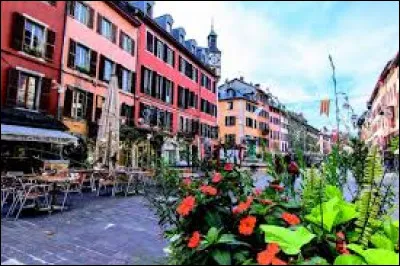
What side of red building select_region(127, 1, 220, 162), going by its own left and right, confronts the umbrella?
right

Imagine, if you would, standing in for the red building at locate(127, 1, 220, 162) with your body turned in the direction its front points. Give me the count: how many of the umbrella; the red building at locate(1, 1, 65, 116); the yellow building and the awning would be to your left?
1

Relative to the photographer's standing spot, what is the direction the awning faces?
facing the viewer and to the right of the viewer

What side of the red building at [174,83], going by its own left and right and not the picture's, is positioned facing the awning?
right

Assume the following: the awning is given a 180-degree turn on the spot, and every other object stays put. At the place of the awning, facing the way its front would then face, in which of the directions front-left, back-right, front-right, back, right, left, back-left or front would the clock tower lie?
right

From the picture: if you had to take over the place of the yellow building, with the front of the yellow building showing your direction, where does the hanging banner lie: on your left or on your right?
on your left

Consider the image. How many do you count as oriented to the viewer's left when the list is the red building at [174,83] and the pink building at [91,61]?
0
